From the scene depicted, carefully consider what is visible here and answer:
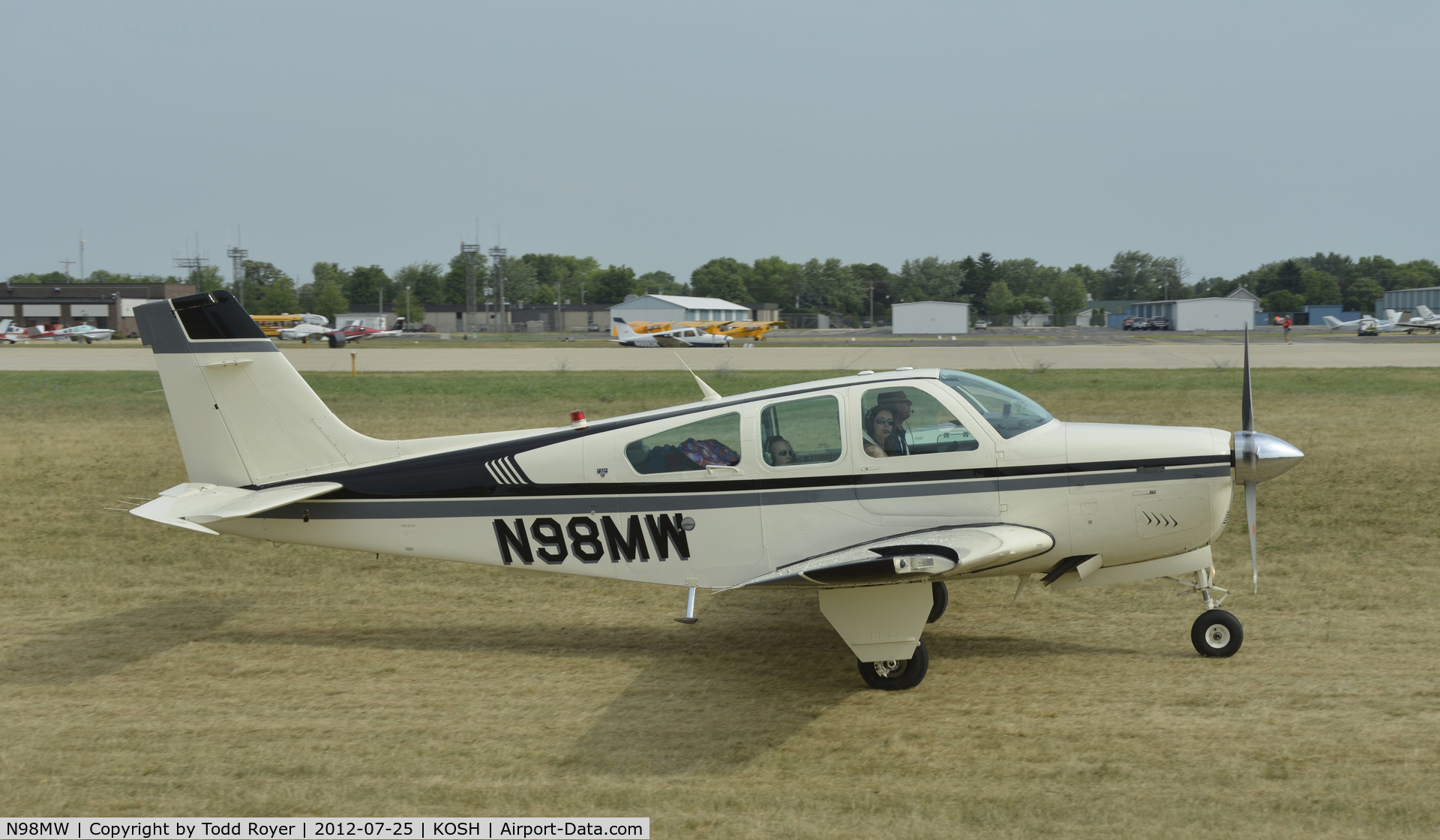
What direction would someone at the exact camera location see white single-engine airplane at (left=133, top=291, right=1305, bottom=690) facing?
facing to the right of the viewer

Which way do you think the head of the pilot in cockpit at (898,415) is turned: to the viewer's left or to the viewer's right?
to the viewer's right

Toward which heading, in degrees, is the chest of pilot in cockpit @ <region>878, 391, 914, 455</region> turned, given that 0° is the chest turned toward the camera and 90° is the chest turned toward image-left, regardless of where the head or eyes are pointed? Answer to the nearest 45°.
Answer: approximately 270°
